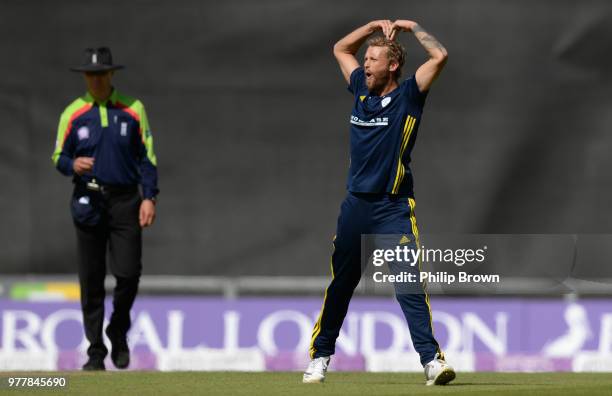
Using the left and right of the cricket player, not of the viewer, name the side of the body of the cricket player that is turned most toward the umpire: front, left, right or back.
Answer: right

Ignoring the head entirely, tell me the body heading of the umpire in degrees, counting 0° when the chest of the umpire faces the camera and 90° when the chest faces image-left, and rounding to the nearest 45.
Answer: approximately 0°

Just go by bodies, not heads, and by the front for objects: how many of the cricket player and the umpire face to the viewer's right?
0

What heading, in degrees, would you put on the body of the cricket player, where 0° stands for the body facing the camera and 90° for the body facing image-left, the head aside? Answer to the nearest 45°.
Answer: approximately 45°

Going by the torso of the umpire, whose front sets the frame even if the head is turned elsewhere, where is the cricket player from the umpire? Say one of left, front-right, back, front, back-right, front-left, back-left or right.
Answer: front-left
